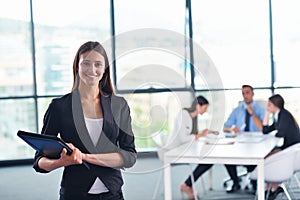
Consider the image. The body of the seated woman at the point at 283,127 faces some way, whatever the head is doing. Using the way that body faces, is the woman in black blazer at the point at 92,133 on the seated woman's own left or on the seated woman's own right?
on the seated woman's own left

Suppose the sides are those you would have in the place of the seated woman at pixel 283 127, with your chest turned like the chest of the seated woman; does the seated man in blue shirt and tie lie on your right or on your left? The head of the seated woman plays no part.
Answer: on your right

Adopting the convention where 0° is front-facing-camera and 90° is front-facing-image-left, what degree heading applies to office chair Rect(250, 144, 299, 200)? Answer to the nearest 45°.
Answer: approximately 90°

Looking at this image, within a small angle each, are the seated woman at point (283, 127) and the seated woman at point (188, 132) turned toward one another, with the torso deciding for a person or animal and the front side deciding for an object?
yes

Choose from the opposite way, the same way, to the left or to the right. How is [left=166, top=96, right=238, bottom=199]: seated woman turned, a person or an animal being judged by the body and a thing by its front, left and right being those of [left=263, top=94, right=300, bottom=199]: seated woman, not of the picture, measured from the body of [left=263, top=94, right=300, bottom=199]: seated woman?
the opposite way

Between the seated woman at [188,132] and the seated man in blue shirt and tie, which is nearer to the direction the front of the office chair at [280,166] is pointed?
the seated woman

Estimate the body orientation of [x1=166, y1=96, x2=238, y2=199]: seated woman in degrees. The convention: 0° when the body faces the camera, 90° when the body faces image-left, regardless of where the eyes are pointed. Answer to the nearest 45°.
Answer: approximately 270°

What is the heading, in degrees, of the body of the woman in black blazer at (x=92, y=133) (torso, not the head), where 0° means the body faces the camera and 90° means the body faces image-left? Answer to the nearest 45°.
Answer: approximately 0°

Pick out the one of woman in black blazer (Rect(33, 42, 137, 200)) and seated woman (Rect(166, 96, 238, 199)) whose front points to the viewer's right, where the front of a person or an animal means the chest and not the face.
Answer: the seated woman

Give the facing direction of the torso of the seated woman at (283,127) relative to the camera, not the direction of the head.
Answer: to the viewer's left

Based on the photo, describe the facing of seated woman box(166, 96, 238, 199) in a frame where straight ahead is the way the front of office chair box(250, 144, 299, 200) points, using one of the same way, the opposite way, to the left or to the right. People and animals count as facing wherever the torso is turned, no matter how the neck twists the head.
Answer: the opposite way

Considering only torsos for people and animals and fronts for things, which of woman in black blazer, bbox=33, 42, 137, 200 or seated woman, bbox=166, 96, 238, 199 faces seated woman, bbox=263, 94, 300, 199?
seated woman, bbox=166, 96, 238, 199

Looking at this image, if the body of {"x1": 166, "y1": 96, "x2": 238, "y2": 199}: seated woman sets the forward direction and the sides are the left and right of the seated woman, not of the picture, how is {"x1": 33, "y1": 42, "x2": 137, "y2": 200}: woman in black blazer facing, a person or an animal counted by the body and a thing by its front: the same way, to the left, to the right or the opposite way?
to the right
